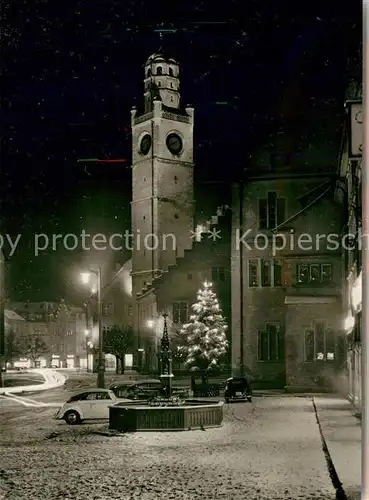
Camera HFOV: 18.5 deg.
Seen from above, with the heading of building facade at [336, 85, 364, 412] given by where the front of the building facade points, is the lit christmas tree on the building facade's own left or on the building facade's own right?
on the building facade's own right

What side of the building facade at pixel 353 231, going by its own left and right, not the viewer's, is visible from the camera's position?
left
